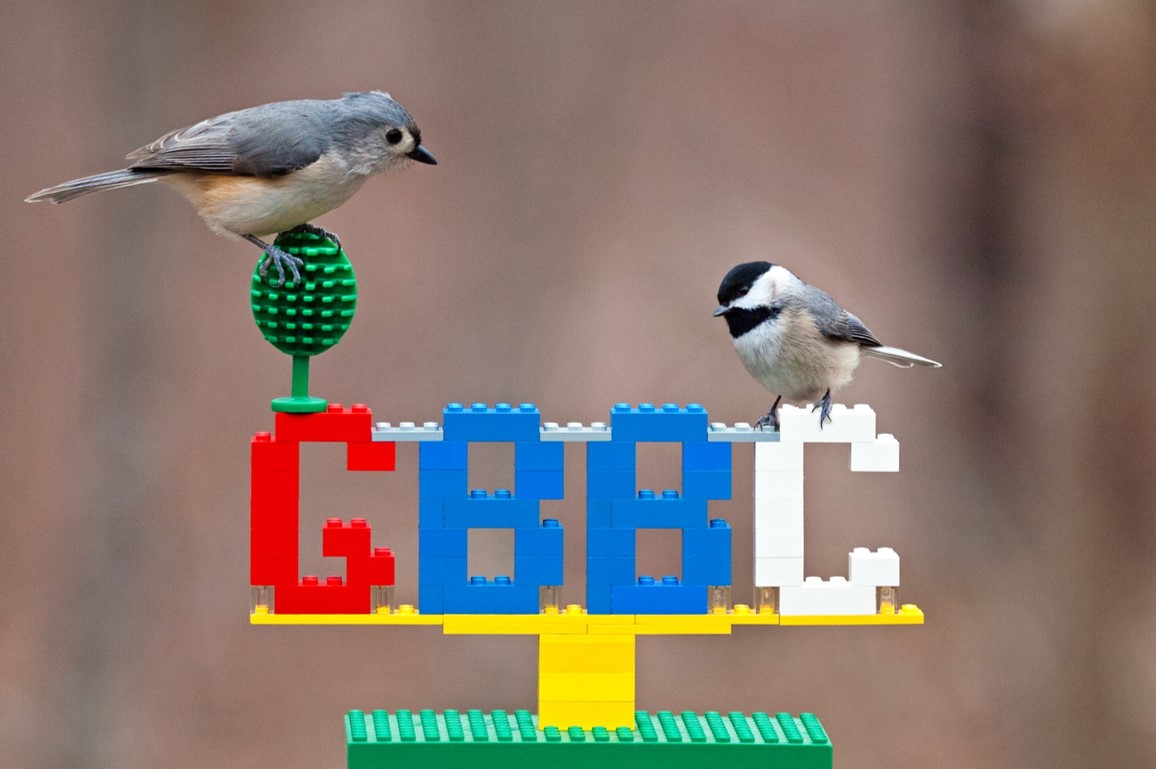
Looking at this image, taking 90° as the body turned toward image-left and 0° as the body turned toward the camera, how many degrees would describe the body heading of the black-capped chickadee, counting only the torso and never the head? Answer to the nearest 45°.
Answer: approximately 45°

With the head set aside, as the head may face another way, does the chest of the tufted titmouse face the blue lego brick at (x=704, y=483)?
yes

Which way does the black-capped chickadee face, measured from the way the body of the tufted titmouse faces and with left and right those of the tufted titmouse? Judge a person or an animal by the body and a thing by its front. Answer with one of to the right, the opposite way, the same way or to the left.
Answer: the opposite way

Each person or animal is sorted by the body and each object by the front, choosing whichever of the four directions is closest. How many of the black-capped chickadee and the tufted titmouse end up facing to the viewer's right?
1

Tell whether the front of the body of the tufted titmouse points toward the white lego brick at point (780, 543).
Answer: yes

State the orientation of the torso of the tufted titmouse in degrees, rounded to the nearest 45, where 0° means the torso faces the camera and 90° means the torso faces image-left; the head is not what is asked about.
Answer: approximately 270°

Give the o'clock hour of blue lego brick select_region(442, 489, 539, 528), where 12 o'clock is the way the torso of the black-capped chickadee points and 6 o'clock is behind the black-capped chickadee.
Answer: The blue lego brick is roughly at 1 o'clock from the black-capped chickadee.

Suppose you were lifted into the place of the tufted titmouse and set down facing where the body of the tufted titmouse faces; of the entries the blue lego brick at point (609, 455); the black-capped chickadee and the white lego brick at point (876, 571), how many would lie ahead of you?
3

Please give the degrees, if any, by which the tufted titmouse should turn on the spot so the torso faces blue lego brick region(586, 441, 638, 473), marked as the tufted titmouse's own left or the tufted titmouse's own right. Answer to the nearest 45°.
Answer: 0° — it already faces it

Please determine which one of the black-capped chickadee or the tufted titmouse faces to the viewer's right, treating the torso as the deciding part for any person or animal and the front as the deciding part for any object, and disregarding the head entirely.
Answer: the tufted titmouse
